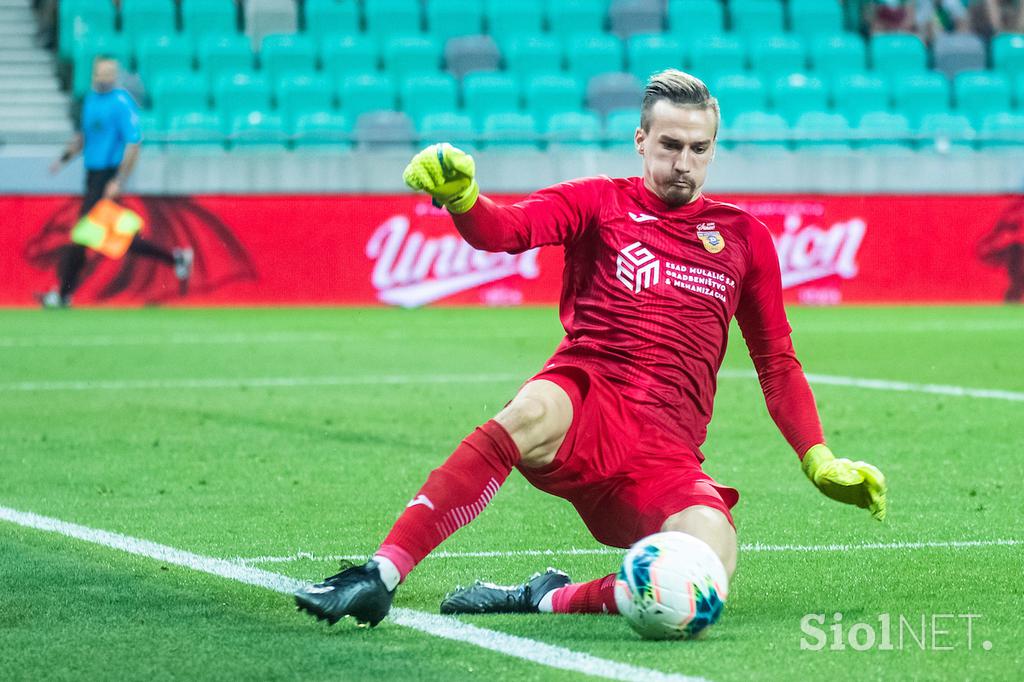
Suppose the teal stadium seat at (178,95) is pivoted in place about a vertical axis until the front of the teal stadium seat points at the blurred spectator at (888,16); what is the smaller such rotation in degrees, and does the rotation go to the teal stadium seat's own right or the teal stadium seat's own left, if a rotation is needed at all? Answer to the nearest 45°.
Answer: approximately 90° to the teal stadium seat's own left

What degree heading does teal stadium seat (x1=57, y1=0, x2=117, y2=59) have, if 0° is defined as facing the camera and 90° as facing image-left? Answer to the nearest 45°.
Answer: approximately 0°

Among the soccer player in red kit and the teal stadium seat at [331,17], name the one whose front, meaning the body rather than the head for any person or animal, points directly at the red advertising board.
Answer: the teal stadium seat

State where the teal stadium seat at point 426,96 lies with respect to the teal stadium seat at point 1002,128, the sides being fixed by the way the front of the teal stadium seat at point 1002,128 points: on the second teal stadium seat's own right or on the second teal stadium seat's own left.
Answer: on the second teal stadium seat's own right

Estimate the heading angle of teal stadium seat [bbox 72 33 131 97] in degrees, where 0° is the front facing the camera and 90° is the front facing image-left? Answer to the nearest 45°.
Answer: approximately 0°

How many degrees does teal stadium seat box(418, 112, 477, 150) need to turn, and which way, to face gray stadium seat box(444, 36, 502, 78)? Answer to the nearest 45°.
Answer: approximately 180°

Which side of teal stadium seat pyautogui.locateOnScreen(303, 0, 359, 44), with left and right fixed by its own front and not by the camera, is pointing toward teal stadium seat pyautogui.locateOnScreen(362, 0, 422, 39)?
left

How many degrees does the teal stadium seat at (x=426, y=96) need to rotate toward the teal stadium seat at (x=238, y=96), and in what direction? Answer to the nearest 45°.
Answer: approximately 90° to its right

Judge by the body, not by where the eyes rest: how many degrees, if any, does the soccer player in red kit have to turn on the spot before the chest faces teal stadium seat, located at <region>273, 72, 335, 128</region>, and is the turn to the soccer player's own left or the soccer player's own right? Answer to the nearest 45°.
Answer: approximately 180°
